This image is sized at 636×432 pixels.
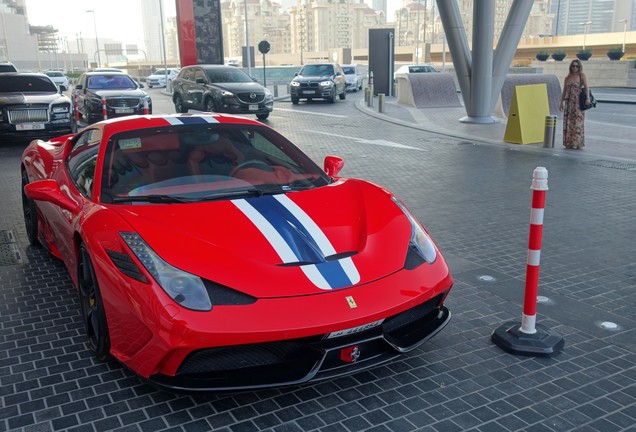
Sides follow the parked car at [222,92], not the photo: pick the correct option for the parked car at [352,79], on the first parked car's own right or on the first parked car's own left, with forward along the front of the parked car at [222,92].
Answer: on the first parked car's own left

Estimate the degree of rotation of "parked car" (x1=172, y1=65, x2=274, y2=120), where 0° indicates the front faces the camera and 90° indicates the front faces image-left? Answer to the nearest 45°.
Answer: approximately 315°

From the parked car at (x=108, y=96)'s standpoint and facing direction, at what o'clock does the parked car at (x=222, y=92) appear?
the parked car at (x=222, y=92) is roughly at 10 o'clock from the parked car at (x=108, y=96).

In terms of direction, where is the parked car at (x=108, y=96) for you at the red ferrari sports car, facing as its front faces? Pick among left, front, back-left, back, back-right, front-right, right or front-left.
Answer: back-left

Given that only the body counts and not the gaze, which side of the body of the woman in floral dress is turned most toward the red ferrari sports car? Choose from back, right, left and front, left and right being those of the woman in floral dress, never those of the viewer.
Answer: front

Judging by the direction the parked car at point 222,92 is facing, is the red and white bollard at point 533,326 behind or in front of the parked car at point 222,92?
in front

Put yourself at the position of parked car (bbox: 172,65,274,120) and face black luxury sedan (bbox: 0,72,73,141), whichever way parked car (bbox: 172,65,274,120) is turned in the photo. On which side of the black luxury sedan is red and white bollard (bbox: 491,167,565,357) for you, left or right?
left

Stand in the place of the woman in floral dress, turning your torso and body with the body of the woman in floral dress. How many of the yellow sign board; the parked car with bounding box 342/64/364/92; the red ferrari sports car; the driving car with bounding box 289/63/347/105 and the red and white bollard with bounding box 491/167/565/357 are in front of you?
2

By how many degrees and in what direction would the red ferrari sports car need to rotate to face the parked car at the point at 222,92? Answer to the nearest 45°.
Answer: approximately 135° to its left

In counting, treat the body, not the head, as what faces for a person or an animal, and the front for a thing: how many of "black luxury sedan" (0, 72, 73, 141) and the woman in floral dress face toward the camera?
2

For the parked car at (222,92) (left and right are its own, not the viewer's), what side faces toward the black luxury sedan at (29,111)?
right

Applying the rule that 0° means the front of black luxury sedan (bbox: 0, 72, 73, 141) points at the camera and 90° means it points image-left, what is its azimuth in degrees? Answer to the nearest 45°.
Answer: approximately 0°

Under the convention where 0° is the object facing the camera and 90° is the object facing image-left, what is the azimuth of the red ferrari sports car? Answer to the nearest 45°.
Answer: approximately 315°
